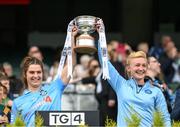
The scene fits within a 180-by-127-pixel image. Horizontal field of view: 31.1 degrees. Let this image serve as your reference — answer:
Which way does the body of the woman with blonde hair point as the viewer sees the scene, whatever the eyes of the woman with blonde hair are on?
toward the camera
